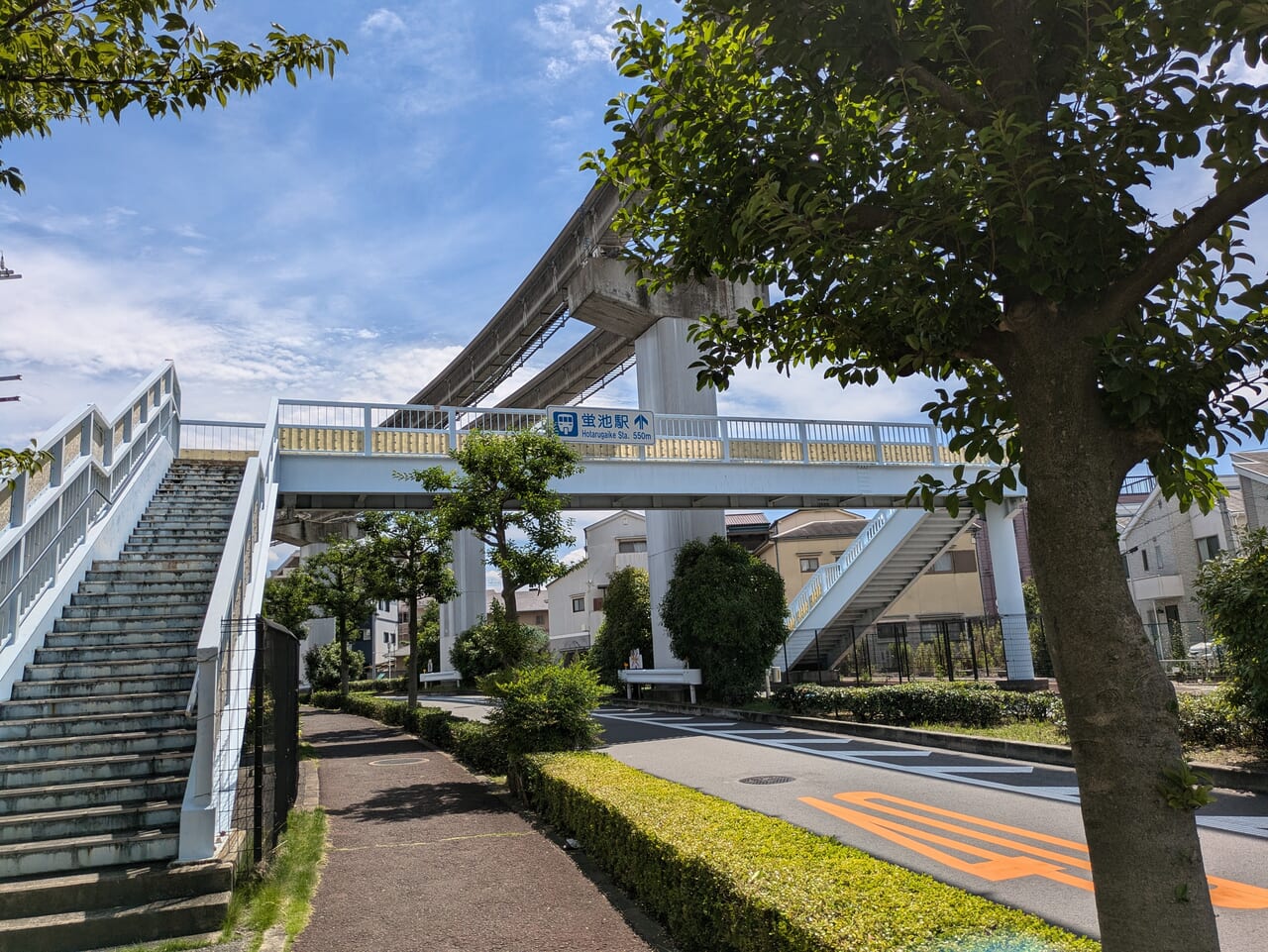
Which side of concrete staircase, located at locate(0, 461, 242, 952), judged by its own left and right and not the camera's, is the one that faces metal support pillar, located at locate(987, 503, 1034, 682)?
left

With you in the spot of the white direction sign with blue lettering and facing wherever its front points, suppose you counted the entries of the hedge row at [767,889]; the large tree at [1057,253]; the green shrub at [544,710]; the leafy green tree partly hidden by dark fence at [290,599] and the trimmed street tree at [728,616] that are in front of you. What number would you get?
3

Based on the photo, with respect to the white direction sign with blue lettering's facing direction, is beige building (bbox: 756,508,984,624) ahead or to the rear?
to the rear

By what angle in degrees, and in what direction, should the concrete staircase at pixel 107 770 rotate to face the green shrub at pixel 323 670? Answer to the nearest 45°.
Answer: approximately 180°

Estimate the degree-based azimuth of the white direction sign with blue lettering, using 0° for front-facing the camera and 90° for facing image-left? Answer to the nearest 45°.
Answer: approximately 0°

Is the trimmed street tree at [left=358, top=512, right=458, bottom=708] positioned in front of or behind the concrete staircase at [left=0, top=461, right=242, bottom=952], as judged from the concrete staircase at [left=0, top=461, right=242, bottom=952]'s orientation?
behind

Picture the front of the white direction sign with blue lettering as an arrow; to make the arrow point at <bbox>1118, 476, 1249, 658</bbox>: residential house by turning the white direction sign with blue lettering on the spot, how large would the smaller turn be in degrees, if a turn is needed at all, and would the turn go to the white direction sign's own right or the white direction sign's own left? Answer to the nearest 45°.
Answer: approximately 135° to the white direction sign's own left

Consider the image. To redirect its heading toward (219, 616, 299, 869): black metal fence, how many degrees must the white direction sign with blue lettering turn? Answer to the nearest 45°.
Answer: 0° — it already faces it

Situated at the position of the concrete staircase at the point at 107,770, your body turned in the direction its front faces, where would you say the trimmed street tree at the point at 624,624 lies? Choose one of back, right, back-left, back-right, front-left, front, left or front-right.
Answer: back-left

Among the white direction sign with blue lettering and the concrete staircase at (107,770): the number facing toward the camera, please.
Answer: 2

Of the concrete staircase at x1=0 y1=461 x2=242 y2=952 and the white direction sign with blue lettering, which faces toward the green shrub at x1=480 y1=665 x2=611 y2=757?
the white direction sign with blue lettering

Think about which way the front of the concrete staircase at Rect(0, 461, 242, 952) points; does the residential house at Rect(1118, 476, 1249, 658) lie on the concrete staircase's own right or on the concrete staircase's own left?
on the concrete staircase's own left

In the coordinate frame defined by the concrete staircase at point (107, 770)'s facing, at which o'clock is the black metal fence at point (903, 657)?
The black metal fence is roughly at 8 o'clock from the concrete staircase.

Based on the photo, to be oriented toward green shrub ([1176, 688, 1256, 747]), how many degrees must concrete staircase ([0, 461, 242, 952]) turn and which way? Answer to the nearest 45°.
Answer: approximately 90° to its left
